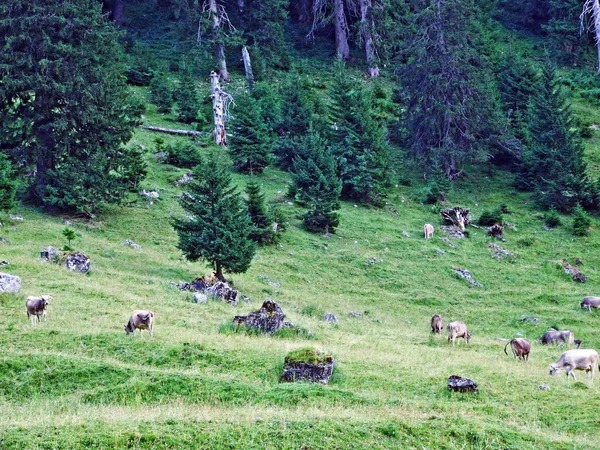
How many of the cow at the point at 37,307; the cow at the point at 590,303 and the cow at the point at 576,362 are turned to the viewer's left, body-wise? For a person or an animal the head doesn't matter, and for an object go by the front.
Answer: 2

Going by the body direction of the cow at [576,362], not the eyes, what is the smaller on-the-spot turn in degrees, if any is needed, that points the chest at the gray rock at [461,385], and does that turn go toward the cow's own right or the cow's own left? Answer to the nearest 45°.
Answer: approximately 45° to the cow's own left

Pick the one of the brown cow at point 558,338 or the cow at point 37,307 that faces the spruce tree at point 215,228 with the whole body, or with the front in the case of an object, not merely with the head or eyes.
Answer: the brown cow

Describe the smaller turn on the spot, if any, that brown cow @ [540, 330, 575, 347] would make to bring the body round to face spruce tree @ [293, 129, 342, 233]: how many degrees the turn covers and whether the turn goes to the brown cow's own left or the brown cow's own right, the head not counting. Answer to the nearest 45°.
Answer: approximately 45° to the brown cow's own right

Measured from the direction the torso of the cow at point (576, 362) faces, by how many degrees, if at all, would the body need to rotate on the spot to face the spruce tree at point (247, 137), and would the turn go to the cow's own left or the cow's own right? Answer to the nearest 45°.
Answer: approximately 45° to the cow's own right

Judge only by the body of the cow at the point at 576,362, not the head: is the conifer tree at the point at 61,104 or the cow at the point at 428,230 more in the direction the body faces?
the conifer tree

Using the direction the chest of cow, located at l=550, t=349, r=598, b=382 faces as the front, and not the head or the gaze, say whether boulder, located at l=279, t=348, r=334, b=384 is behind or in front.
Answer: in front

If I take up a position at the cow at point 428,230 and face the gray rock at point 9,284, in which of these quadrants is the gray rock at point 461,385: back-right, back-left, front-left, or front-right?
front-left

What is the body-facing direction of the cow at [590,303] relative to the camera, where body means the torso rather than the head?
to the viewer's left

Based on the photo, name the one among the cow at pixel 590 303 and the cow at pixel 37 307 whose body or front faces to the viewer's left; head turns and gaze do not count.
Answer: the cow at pixel 590 303

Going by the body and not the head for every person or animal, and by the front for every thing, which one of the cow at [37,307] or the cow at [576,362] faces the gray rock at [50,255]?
the cow at [576,362]

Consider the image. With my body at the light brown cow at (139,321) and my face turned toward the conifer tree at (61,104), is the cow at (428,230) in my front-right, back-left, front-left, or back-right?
front-right

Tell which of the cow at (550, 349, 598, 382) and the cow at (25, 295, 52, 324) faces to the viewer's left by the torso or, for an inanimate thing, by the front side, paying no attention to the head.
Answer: the cow at (550, 349, 598, 382)

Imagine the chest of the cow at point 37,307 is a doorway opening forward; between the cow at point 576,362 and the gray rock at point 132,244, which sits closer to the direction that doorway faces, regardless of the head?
the cow

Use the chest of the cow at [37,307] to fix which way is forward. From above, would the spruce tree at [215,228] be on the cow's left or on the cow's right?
on the cow's left

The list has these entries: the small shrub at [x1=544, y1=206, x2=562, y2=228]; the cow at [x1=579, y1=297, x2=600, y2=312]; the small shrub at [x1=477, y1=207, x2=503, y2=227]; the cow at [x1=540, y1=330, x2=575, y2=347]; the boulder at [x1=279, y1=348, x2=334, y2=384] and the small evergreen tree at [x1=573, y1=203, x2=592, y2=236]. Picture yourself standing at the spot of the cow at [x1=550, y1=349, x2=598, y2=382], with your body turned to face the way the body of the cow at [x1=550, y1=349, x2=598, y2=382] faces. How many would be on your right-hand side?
5

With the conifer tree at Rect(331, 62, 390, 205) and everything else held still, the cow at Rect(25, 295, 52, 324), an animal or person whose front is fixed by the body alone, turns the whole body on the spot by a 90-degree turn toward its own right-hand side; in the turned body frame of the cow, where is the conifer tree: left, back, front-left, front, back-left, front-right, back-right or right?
back

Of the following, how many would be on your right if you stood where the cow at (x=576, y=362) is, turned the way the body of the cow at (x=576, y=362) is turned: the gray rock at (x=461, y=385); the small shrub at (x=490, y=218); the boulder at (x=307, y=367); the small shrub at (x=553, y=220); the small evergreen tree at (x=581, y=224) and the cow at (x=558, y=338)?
4
